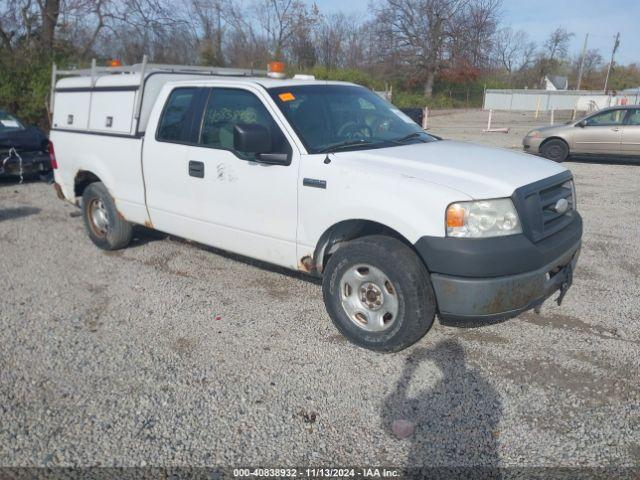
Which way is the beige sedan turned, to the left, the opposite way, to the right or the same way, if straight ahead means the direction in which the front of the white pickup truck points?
the opposite way

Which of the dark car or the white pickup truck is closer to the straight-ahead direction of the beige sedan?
the dark car

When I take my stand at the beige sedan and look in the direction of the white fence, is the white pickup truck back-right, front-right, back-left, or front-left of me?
back-left

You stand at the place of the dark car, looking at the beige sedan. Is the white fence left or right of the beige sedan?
left

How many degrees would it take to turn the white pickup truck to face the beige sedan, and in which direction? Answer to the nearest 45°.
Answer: approximately 90° to its left

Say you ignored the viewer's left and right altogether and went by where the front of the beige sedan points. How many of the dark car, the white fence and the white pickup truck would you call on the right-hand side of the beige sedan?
1

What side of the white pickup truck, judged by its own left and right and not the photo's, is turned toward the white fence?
left

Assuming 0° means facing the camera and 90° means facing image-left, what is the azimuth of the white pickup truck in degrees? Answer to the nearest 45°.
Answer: approximately 315°

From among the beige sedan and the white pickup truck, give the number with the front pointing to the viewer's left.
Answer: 1

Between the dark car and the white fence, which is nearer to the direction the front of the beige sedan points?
the dark car

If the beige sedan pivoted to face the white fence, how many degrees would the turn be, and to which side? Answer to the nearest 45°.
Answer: approximately 90° to its right

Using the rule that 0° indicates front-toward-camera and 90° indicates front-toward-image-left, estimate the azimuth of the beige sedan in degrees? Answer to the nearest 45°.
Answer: approximately 90°

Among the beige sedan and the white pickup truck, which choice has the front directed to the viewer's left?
the beige sedan

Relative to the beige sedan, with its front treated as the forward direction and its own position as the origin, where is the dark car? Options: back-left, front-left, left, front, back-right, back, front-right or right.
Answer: front-left

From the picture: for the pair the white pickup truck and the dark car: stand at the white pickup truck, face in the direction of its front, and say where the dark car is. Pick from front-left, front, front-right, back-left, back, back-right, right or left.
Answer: back
